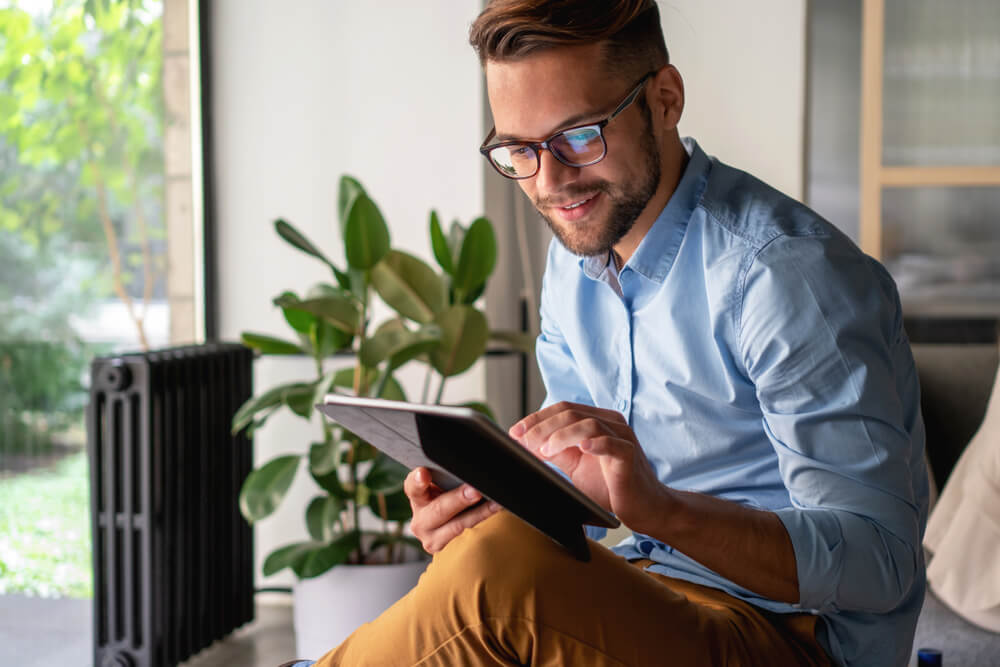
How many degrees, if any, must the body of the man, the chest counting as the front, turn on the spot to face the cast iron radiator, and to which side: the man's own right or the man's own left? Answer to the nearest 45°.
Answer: approximately 90° to the man's own right

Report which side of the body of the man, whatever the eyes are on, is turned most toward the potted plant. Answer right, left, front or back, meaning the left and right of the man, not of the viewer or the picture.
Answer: right

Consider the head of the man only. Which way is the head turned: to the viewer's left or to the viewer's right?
to the viewer's left

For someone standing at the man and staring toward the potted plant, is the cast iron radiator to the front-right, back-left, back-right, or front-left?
front-left

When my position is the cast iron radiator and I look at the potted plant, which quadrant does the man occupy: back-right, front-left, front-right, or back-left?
front-right

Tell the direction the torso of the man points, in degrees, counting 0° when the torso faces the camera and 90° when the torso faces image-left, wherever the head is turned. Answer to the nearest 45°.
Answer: approximately 45°
